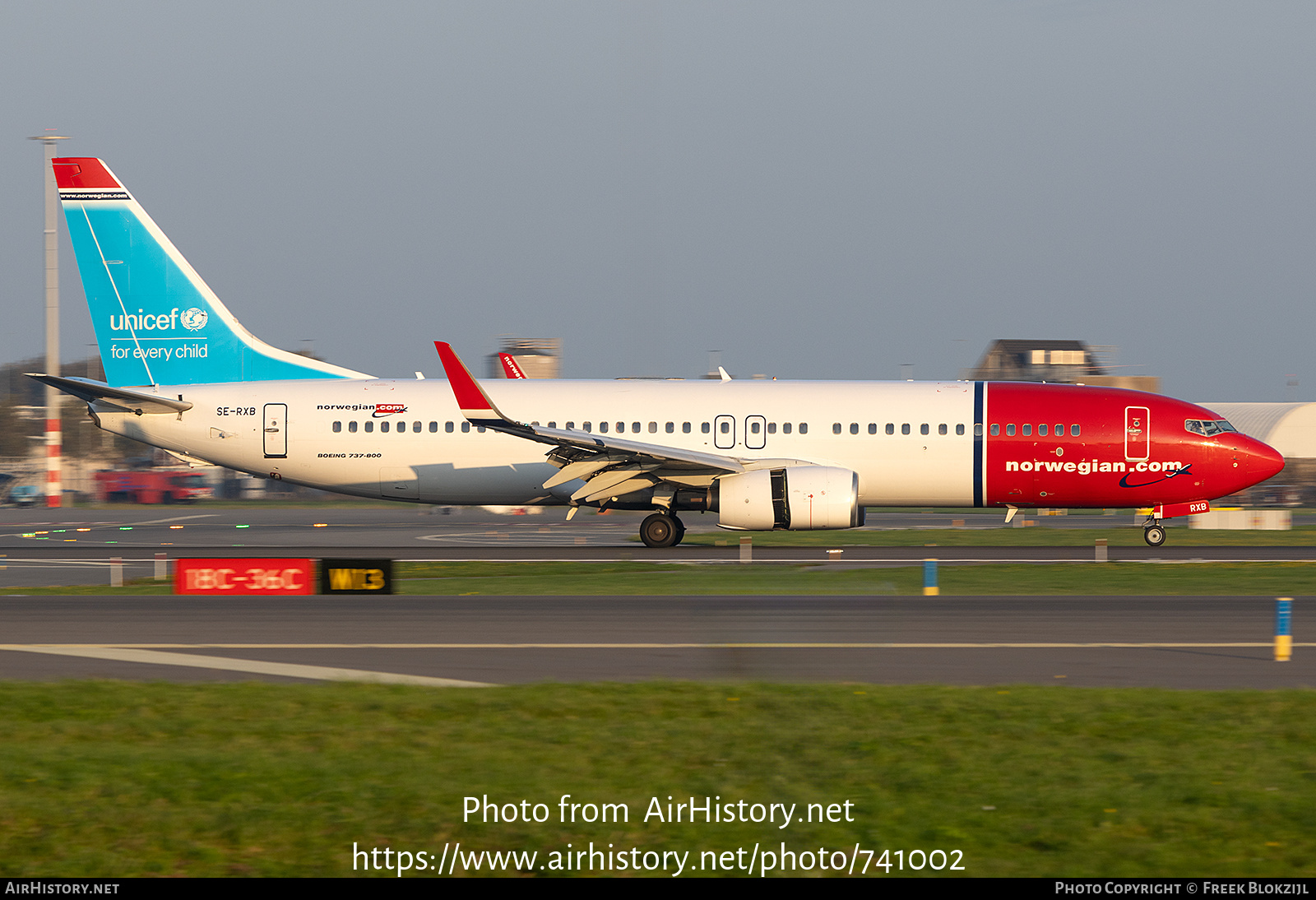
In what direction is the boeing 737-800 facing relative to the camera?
to the viewer's right
